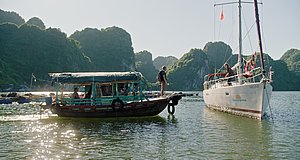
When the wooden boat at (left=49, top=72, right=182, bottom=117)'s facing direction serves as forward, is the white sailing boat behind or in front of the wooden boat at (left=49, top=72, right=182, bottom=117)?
in front

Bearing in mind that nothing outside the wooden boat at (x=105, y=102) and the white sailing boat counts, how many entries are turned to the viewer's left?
0

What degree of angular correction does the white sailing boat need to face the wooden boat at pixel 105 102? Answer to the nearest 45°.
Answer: approximately 135° to its right

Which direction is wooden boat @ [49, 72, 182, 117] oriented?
to the viewer's right
